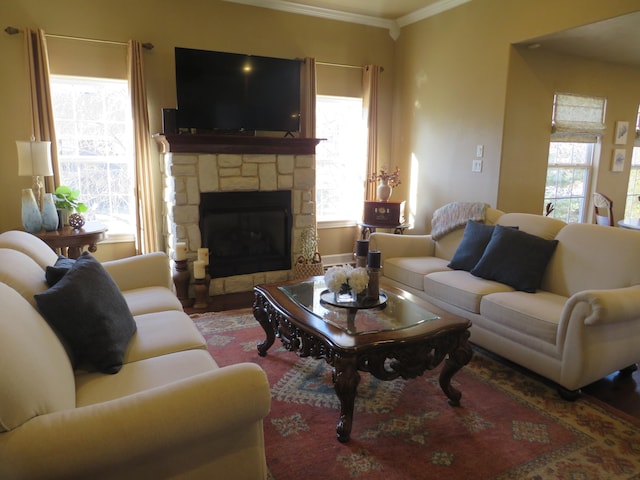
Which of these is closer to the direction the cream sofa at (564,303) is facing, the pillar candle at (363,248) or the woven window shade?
the pillar candle

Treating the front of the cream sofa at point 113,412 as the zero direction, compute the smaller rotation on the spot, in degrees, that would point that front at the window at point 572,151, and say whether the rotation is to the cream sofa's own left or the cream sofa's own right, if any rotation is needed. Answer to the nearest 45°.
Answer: approximately 45° to the cream sofa's own left

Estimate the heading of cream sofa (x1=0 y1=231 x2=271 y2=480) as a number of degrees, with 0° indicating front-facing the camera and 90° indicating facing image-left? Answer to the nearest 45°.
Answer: approximately 270°

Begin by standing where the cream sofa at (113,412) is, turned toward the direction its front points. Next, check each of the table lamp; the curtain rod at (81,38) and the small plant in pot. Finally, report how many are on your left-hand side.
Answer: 3

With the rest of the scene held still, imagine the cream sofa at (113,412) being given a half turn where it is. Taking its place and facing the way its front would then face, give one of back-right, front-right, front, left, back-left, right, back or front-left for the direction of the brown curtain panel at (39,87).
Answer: right

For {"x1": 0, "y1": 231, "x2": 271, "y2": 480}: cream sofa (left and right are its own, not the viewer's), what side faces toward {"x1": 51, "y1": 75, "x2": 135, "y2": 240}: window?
left

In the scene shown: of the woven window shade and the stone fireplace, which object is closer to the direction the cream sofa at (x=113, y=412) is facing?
the woven window shade

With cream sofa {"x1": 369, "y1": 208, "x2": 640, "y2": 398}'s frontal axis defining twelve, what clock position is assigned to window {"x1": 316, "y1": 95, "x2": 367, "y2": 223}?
The window is roughly at 3 o'clock from the cream sofa.

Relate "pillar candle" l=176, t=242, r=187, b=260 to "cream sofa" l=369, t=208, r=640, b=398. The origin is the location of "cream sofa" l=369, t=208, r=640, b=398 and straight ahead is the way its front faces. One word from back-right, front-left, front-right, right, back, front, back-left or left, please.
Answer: front-right

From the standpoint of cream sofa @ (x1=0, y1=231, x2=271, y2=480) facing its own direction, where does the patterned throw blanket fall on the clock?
The patterned throw blanket is roughly at 11 o'clock from the cream sofa.

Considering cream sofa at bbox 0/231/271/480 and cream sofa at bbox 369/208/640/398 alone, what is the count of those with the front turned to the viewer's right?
1

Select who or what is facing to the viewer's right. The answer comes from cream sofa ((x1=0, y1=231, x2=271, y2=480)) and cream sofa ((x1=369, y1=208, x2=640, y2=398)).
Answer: cream sofa ((x1=0, y1=231, x2=271, y2=480))

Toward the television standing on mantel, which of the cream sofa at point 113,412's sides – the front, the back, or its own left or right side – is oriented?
left

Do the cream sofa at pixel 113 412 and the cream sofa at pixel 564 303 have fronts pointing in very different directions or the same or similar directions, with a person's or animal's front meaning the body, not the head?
very different directions
